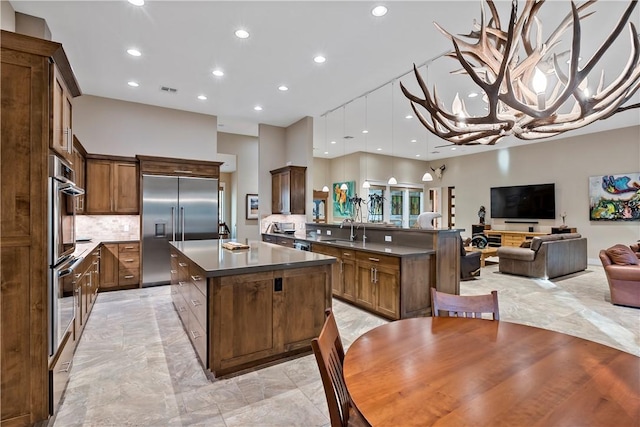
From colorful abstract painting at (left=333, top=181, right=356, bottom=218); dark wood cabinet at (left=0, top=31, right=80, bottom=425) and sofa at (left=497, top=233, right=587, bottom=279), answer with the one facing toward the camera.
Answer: the colorful abstract painting

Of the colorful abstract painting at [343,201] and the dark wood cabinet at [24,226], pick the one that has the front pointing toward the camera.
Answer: the colorful abstract painting

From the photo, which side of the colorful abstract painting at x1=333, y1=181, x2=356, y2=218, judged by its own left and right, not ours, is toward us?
front

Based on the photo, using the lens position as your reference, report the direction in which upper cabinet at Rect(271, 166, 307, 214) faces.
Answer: facing the viewer and to the left of the viewer

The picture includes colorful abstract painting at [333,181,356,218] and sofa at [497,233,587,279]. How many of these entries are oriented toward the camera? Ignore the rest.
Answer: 1

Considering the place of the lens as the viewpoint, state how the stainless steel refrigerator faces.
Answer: facing the viewer

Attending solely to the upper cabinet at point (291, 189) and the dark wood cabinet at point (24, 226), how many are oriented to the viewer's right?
1

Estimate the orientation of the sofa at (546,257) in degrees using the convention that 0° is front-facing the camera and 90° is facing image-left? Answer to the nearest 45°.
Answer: approximately 135°

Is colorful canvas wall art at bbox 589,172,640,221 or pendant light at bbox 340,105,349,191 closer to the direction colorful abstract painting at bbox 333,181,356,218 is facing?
the pendant light

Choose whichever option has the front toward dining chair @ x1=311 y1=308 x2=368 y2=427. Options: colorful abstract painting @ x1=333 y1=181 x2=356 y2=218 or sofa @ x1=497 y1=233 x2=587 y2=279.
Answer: the colorful abstract painting

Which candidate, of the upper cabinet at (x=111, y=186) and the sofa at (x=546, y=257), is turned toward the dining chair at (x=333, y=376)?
the upper cabinet

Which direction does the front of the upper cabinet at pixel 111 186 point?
toward the camera

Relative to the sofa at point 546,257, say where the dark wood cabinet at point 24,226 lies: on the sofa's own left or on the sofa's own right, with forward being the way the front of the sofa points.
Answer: on the sofa's own left

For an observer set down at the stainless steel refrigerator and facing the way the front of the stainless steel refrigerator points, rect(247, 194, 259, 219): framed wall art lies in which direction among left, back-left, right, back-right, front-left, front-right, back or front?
back-left
